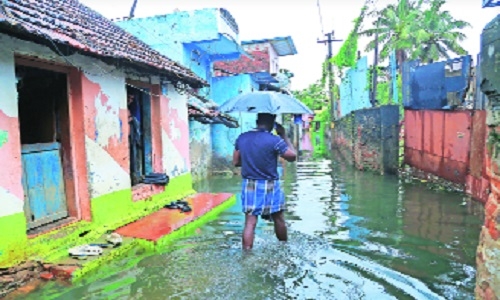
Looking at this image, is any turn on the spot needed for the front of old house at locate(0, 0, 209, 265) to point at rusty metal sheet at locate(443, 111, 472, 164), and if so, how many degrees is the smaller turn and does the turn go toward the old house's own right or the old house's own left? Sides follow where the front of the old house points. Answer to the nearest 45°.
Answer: approximately 45° to the old house's own left

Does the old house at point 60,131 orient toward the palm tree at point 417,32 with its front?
no

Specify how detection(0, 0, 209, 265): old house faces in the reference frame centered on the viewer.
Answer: facing the viewer and to the right of the viewer

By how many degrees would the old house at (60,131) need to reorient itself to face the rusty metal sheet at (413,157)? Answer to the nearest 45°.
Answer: approximately 45° to its left

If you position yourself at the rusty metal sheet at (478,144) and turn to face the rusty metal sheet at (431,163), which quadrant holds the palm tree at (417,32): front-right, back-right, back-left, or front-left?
front-right

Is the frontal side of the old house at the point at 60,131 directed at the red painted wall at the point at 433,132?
no

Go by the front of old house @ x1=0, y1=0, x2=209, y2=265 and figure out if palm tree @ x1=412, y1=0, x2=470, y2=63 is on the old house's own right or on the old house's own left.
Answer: on the old house's own left

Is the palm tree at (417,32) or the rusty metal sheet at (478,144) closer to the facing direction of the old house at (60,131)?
the rusty metal sheet

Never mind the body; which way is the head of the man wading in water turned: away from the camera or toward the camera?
away from the camera

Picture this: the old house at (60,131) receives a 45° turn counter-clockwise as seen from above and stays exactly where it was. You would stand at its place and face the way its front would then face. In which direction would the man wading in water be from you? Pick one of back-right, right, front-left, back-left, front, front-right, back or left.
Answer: front-right

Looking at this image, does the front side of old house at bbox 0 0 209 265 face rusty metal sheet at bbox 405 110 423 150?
no

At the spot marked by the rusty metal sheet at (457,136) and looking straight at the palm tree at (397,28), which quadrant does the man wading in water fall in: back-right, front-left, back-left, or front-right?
back-left

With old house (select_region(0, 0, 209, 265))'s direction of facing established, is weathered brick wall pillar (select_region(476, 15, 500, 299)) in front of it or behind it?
in front

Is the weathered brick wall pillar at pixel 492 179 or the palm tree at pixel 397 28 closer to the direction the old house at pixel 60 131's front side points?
the weathered brick wall pillar

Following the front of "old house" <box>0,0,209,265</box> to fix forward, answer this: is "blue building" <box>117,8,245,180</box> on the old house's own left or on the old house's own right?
on the old house's own left
